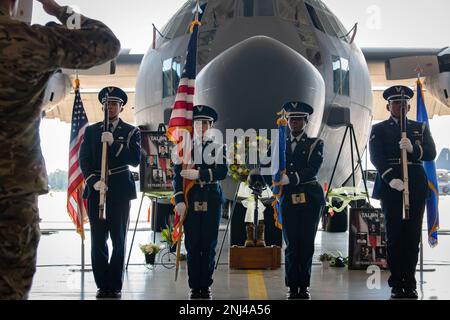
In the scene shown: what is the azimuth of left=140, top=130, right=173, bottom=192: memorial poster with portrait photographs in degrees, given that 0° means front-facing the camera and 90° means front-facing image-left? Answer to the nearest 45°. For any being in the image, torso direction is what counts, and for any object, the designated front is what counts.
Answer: approximately 0°

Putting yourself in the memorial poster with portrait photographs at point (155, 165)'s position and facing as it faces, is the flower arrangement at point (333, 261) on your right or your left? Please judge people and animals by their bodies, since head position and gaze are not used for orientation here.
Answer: on your left

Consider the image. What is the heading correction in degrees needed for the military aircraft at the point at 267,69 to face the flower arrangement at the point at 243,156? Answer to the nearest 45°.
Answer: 0° — it already faces it

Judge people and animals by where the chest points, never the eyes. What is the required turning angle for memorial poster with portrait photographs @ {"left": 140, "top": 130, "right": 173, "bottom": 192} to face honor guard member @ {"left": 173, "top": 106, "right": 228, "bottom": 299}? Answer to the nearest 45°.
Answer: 0° — it already faces them

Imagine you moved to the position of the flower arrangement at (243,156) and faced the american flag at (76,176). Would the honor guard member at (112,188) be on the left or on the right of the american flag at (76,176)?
left

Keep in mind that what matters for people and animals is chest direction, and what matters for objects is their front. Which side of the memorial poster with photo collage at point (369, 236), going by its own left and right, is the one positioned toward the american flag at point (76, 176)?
right

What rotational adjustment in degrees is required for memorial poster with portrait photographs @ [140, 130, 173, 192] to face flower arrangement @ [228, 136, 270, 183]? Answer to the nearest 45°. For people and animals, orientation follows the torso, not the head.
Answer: approximately 45° to its left

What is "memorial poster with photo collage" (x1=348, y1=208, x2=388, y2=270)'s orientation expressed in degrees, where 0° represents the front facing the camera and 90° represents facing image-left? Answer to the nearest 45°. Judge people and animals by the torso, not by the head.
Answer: approximately 0°

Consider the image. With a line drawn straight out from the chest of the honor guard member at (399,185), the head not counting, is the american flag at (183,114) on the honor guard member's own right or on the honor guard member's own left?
on the honor guard member's own right

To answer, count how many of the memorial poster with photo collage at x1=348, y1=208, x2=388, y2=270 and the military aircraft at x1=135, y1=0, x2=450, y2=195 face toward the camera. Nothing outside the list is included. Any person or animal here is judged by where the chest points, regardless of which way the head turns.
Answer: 2

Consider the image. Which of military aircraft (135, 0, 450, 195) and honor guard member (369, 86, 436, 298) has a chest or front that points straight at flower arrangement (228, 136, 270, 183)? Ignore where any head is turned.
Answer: the military aircraft
